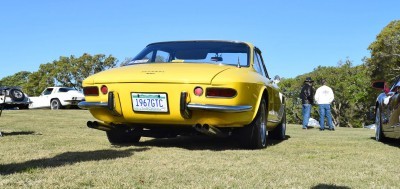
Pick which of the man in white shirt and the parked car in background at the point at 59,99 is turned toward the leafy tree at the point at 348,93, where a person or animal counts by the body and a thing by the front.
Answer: the man in white shirt

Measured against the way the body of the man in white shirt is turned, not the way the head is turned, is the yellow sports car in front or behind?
behind

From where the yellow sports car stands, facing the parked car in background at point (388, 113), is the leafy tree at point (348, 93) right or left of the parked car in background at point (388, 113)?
left

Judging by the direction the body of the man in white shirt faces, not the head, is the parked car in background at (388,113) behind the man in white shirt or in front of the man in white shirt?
behind

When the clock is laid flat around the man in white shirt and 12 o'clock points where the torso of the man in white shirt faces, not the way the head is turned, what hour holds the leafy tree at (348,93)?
The leafy tree is roughly at 12 o'clock from the man in white shirt.

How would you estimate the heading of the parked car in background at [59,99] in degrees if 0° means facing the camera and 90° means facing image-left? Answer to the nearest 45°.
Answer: approximately 135°

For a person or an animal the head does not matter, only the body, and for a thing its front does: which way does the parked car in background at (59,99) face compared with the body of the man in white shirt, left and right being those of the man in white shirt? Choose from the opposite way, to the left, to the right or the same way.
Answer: to the left

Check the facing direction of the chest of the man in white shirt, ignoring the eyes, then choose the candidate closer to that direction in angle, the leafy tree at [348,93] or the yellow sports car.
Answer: the leafy tree

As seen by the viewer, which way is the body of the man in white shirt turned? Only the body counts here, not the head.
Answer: away from the camera

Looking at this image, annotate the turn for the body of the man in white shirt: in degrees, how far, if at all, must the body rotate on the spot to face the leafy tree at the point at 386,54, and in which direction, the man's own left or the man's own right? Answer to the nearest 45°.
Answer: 0° — they already face it

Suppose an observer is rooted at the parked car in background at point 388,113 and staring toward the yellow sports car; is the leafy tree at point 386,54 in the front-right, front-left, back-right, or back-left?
back-right
